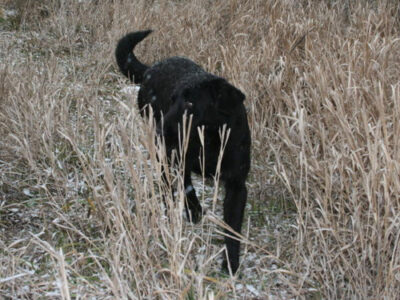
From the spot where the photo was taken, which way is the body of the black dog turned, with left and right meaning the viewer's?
facing the viewer and to the right of the viewer
